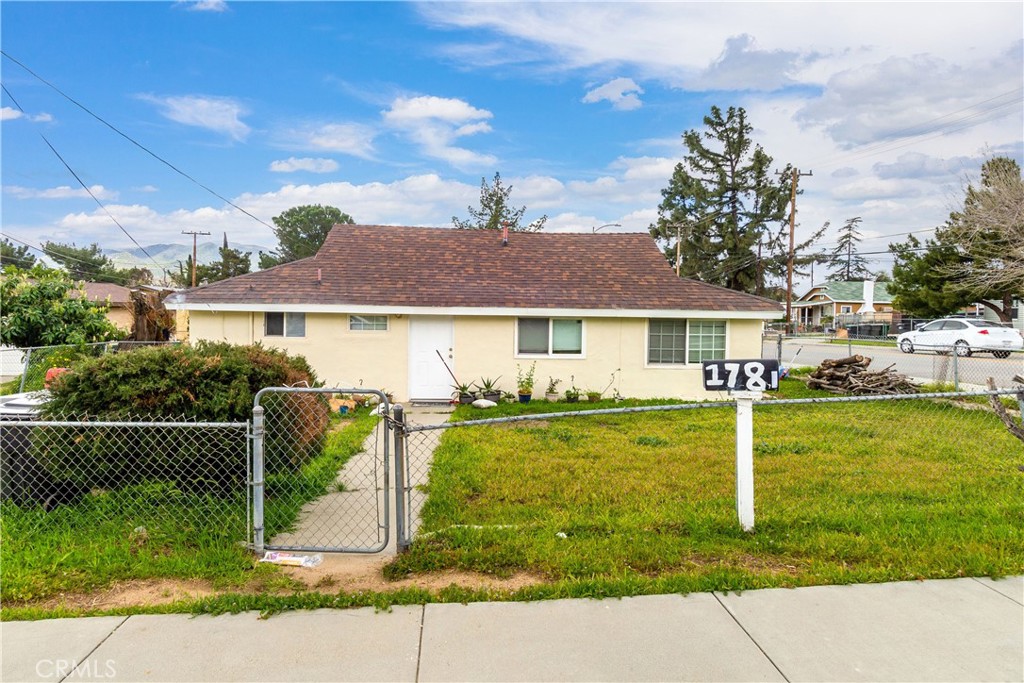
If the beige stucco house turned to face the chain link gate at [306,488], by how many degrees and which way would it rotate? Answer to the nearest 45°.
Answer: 0° — it already faces it

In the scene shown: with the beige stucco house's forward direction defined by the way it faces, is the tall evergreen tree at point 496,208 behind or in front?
behind

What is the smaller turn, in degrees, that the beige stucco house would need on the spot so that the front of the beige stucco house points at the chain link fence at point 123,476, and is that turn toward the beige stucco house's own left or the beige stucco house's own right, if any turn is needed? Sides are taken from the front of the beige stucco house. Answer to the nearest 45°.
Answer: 0° — it already faces it

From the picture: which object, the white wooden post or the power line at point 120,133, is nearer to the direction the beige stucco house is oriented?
the white wooden post

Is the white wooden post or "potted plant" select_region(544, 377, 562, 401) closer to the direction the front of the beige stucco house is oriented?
the white wooden post

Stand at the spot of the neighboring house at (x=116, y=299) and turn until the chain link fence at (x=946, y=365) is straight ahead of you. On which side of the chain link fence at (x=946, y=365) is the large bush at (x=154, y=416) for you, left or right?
right

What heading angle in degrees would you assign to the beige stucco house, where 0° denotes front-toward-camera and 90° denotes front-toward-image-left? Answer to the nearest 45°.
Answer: approximately 0°

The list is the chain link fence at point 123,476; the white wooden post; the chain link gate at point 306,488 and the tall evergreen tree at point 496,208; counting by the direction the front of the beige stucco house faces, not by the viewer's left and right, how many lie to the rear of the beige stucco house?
1

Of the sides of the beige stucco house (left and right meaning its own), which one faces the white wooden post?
front

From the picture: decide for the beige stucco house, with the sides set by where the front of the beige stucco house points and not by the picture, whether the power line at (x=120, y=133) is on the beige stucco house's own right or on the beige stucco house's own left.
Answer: on the beige stucco house's own right
